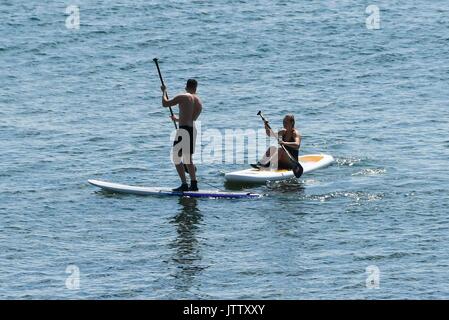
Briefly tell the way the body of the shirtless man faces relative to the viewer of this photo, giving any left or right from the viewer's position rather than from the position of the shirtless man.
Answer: facing away from the viewer and to the left of the viewer

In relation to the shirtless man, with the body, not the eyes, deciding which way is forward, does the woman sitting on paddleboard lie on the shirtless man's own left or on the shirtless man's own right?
on the shirtless man's own right

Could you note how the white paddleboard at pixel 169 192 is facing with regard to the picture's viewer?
facing to the left of the viewer
